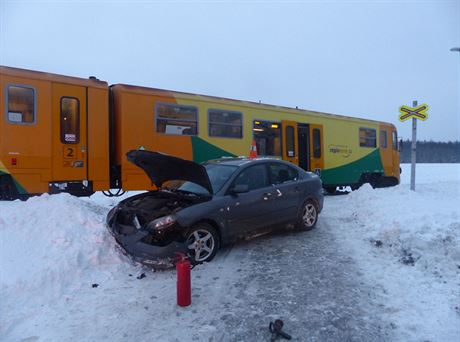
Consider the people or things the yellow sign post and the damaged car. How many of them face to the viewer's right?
0

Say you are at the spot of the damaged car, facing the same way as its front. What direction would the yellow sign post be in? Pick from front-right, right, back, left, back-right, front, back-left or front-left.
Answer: back

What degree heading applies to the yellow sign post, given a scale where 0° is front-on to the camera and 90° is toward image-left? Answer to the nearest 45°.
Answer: approximately 0°

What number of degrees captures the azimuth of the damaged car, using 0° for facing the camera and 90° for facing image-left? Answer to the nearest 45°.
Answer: approximately 45°

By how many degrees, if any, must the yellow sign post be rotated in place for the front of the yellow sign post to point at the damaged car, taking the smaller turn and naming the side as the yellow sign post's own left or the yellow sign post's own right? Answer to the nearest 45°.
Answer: approximately 45° to the yellow sign post's own right

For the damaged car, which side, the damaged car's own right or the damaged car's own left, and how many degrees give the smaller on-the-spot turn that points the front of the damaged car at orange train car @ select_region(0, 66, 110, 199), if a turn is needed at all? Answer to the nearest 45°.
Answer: approximately 90° to the damaged car's own right

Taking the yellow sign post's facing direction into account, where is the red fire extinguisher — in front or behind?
in front

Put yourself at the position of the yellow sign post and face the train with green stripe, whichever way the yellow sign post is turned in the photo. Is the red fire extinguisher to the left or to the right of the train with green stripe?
left
